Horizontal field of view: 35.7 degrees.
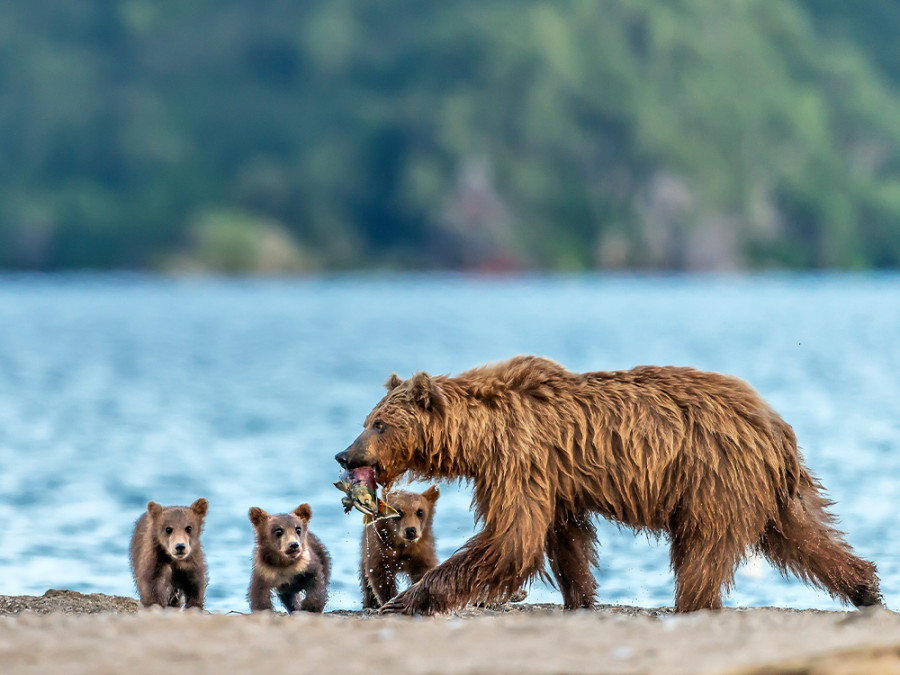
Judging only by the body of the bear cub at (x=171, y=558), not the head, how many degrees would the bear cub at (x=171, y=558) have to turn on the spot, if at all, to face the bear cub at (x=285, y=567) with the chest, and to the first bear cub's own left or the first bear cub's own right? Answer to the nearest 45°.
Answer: approximately 90° to the first bear cub's own left

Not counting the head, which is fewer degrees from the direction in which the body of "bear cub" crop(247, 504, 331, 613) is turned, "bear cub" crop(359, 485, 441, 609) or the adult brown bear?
the adult brown bear

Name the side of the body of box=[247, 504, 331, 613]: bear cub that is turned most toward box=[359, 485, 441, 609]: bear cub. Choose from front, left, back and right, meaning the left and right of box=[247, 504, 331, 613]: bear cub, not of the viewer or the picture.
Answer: left

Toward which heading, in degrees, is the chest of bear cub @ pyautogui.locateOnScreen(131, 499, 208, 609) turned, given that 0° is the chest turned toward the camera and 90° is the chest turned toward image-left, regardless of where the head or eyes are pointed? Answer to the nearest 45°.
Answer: approximately 0°

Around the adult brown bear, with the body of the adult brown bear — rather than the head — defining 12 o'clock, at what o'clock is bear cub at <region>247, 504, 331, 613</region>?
The bear cub is roughly at 1 o'clock from the adult brown bear.

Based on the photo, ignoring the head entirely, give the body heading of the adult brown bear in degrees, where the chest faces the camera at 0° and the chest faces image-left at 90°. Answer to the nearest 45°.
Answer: approximately 90°

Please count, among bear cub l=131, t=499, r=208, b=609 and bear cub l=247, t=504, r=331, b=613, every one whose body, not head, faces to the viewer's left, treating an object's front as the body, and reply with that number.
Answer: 0

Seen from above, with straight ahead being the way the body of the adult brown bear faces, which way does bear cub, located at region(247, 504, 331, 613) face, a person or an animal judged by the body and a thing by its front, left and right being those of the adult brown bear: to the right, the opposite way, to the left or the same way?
to the left

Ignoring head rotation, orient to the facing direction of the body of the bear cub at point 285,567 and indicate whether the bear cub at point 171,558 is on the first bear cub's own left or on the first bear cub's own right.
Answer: on the first bear cub's own right

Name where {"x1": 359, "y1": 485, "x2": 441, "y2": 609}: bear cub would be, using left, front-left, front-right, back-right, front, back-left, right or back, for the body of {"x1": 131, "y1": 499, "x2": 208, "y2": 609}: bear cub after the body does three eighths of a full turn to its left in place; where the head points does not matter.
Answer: front-right

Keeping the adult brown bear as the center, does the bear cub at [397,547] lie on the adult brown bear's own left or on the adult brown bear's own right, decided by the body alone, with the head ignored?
on the adult brown bear's own right
